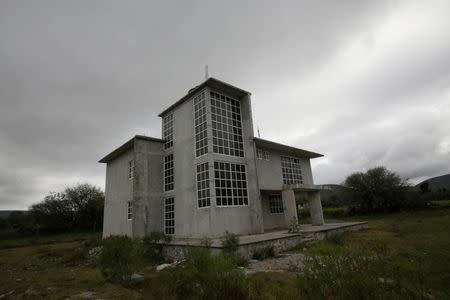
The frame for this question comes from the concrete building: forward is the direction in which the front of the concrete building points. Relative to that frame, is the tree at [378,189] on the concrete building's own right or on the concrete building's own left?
on the concrete building's own left

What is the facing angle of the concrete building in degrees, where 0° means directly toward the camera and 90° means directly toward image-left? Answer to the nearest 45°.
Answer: approximately 315°

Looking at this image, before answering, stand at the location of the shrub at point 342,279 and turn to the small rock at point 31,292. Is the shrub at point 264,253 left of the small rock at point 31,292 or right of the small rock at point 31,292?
right

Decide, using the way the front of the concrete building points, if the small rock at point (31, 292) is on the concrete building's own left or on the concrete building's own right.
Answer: on the concrete building's own right

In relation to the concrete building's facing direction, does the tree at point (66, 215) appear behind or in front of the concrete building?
behind

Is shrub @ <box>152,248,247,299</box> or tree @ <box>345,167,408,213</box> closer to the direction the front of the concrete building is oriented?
the shrub

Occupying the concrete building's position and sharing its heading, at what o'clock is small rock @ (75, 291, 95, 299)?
The small rock is roughly at 2 o'clock from the concrete building.

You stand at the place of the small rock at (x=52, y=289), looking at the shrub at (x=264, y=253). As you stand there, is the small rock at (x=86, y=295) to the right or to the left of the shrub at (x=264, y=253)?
right

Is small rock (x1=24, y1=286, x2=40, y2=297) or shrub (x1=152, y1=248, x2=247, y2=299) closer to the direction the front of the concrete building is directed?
the shrub

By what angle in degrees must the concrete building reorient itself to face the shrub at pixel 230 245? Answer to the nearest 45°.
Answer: approximately 45° to its right

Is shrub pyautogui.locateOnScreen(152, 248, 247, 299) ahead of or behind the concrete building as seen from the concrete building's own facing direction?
ahead

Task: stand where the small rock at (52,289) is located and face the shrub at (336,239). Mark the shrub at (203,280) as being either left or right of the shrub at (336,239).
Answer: right

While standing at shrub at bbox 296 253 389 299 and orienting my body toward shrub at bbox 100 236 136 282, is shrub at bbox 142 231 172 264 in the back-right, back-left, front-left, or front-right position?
front-right

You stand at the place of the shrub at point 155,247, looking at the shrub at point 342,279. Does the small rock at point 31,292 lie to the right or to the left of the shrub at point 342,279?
right
